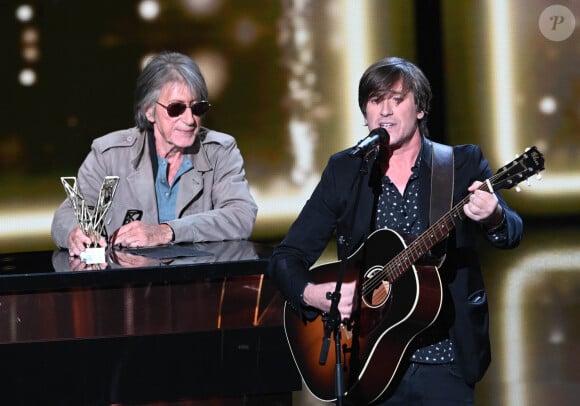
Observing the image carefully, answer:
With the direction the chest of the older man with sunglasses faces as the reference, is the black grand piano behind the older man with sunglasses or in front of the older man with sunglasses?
in front

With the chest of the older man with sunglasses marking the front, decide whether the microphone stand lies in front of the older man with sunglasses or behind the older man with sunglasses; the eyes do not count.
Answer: in front

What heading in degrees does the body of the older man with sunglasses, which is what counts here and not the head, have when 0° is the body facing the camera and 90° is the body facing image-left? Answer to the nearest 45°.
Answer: approximately 0°
